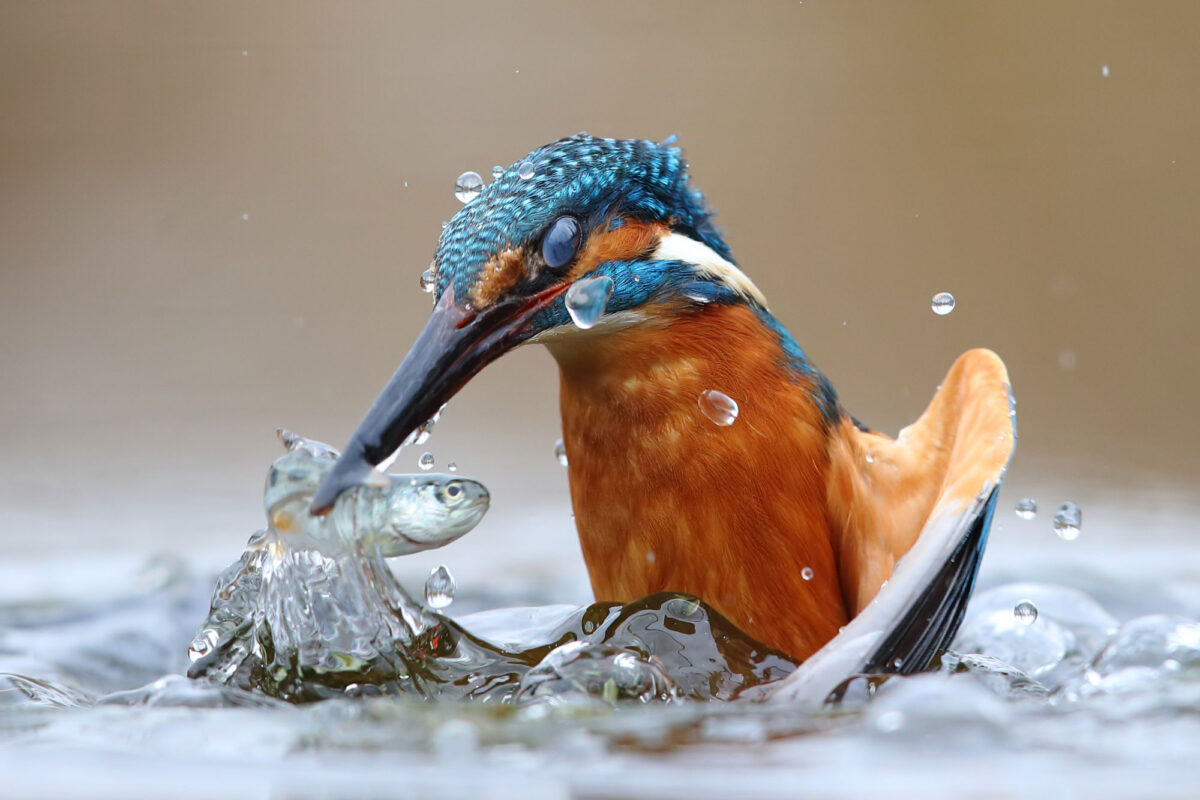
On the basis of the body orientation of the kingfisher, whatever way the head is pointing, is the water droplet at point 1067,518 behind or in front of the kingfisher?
behind

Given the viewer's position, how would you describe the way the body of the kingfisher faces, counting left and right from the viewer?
facing the viewer and to the left of the viewer

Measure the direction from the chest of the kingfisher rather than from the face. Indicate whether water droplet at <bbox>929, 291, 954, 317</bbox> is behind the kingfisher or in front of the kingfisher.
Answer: behind

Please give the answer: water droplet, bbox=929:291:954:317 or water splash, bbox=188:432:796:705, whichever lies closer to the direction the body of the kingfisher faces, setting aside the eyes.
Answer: the water splash
